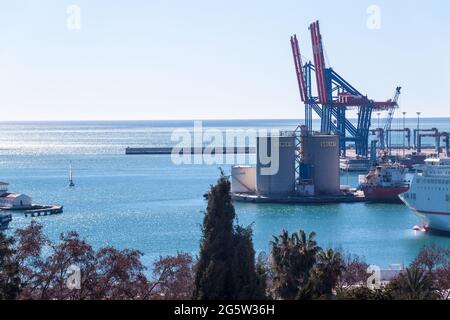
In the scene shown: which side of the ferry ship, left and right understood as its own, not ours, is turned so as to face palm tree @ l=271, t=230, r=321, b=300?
left

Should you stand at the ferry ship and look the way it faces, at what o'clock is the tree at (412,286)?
The tree is roughly at 9 o'clock from the ferry ship.

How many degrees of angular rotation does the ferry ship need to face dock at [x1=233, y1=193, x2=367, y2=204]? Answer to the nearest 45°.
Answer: approximately 45° to its right

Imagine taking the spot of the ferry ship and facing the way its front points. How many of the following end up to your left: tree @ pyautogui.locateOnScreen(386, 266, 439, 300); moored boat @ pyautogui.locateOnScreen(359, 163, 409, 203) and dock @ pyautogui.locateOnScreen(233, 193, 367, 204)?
1

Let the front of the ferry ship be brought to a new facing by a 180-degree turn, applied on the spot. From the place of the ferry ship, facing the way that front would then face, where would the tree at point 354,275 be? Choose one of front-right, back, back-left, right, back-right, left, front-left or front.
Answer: right

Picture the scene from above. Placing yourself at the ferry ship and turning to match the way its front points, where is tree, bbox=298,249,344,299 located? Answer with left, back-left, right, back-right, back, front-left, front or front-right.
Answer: left

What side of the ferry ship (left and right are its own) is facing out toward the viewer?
left
